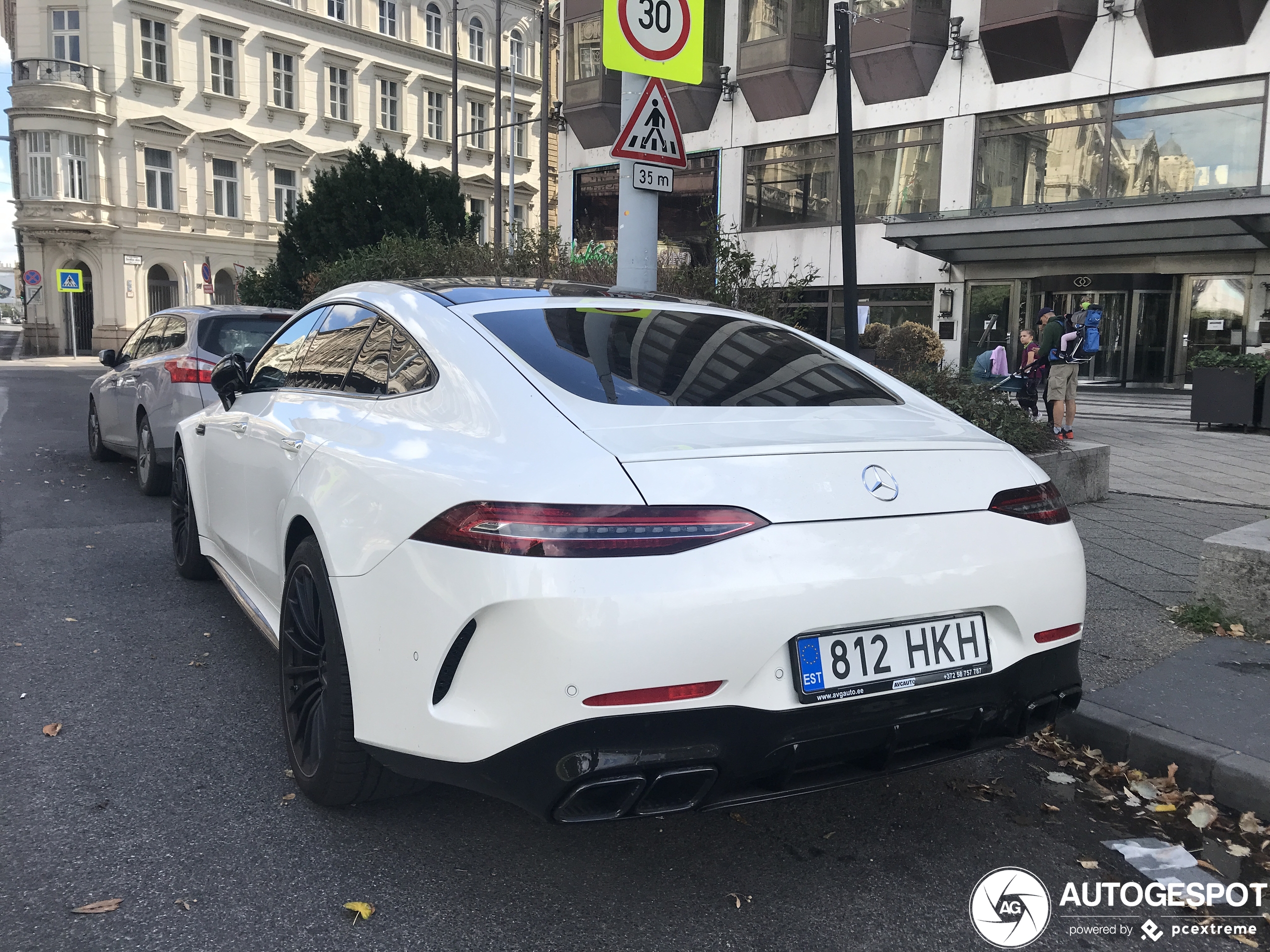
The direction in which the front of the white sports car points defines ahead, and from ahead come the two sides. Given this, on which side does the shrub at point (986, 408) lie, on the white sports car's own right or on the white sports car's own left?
on the white sports car's own right

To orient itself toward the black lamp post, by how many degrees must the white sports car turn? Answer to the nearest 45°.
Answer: approximately 45° to its right

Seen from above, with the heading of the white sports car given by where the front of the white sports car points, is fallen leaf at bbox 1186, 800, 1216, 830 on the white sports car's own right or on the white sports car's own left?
on the white sports car's own right

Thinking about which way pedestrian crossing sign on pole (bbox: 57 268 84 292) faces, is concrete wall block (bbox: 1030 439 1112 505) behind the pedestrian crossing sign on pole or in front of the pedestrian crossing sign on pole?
in front

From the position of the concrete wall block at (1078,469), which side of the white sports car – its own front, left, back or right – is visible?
right

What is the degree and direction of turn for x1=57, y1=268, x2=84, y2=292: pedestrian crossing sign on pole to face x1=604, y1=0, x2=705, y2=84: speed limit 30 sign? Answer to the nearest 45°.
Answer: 0° — it already faces it

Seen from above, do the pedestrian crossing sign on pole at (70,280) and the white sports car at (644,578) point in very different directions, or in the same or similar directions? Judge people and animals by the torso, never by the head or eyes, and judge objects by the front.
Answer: very different directions

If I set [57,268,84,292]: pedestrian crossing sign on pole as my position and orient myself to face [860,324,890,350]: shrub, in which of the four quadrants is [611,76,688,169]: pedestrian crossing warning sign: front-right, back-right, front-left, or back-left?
front-right

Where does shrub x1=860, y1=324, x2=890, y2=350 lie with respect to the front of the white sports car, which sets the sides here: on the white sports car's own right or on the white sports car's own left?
on the white sports car's own right

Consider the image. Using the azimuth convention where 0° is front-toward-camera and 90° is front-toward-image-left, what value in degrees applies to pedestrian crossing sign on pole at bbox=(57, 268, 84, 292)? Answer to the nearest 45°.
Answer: approximately 0°

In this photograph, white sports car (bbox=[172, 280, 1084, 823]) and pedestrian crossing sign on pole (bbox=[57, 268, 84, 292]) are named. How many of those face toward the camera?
1

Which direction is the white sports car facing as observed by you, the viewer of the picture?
facing away from the viewer and to the left of the viewer

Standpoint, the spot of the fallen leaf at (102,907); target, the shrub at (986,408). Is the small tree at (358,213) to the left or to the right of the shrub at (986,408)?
left

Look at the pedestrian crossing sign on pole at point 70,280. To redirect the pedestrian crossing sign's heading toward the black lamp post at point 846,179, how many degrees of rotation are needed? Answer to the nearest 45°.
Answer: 0° — it already faces it

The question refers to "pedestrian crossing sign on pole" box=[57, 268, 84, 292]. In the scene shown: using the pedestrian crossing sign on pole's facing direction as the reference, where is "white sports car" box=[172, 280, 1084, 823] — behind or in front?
in front

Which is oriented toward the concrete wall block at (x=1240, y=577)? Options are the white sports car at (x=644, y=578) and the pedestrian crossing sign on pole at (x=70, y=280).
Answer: the pedestrian crossing sign on pole

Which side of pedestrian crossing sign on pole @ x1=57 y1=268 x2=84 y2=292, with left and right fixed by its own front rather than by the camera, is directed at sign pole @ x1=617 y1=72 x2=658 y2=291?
front
